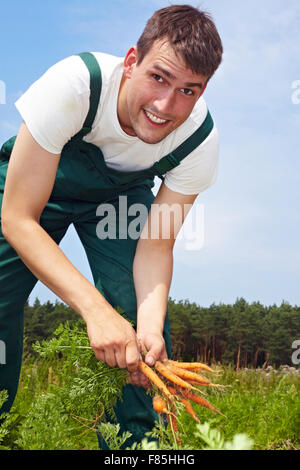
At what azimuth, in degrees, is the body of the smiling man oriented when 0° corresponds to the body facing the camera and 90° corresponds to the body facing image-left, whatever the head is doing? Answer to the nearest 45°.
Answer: approximately 315°
